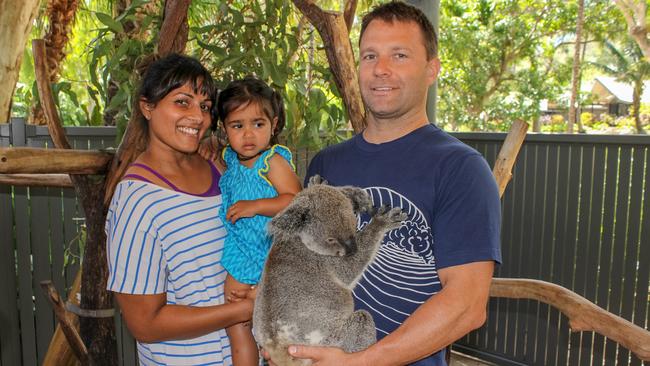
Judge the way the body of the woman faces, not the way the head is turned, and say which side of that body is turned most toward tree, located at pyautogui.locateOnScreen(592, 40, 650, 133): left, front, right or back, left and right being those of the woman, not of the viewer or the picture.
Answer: left

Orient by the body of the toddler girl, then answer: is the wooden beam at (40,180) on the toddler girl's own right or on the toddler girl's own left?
on the toddler girl's own right
